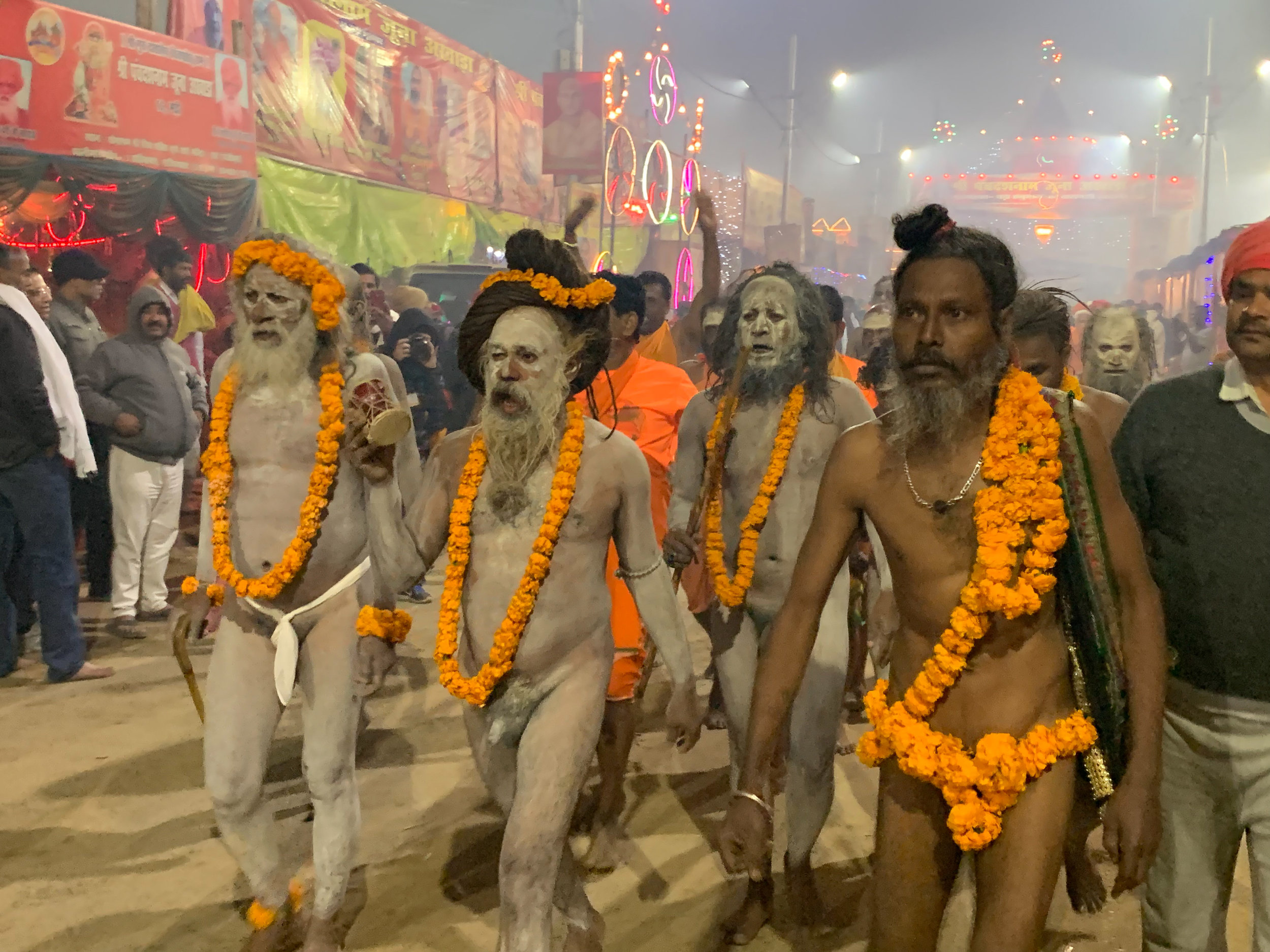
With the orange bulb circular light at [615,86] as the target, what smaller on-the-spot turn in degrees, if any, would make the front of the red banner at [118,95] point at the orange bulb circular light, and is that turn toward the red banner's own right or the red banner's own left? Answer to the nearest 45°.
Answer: approximately 90° to the red banner's own left

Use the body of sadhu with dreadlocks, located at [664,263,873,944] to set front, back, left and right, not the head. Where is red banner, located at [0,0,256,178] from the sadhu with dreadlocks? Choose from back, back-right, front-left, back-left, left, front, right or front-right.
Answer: back-right

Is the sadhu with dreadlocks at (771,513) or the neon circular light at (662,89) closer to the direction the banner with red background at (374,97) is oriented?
the sadhu with dreadlocks

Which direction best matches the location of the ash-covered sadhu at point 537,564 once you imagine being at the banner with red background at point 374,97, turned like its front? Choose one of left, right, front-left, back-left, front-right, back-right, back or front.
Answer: front-right

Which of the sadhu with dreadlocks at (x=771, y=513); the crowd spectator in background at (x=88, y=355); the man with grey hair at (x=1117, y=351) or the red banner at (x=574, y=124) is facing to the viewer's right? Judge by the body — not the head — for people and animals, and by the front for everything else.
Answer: the crowd spectator in background

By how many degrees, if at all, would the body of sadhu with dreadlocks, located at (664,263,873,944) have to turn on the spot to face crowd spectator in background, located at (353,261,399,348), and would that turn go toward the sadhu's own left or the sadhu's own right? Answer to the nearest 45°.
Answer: approximately 135° to the sadhu's own right

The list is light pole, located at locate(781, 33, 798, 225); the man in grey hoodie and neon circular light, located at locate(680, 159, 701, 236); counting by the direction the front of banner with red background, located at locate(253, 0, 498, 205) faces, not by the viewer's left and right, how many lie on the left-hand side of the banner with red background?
2

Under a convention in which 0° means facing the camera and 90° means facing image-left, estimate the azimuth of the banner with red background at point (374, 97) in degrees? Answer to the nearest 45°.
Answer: approximately 315°

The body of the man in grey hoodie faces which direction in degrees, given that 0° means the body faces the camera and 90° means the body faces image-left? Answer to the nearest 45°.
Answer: approximately 315°

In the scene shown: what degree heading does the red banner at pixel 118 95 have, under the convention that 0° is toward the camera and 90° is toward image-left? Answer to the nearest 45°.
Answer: approximately 315°

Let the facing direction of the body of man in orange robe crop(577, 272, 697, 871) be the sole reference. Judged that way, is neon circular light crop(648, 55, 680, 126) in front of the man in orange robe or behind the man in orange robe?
behind

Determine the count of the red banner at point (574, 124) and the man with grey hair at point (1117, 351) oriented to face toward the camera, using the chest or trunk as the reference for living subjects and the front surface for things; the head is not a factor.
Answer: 2

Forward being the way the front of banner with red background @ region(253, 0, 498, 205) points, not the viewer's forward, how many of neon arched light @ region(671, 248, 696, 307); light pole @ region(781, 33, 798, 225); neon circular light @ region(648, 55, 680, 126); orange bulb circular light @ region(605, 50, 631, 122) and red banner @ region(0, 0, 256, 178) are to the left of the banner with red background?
4

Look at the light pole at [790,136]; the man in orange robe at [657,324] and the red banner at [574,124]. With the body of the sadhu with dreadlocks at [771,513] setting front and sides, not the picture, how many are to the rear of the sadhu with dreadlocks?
3

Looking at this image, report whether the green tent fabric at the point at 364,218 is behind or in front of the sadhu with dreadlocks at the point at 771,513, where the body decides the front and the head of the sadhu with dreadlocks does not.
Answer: behind
